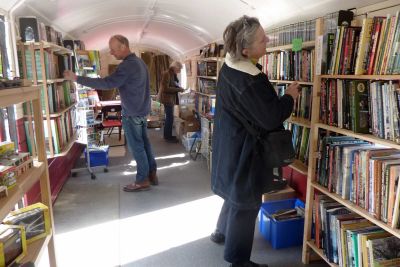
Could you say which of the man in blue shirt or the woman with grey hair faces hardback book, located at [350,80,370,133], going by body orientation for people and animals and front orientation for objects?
the woman with grey hair

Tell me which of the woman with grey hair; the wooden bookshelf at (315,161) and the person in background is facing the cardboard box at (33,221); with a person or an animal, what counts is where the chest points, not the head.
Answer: the wooden bookshelf

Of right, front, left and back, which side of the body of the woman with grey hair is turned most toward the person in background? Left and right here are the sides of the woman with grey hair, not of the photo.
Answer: left

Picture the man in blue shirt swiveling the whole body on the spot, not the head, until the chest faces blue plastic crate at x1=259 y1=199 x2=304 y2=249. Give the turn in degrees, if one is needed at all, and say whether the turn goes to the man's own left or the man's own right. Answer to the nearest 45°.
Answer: approximately 135° to the man's own left

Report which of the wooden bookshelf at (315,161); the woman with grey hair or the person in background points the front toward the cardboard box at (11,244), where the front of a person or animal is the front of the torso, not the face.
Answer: the wooden bookshelf

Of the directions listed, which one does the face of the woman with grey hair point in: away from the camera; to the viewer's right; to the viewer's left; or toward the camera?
to the viewer's right

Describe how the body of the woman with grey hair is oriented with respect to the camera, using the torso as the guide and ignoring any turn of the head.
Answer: to the viewer's right
